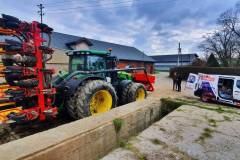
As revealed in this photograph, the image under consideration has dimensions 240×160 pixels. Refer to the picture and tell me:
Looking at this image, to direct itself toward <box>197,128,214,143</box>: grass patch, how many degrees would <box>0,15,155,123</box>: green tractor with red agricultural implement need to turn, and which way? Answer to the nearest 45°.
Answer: approximately 45° to its right

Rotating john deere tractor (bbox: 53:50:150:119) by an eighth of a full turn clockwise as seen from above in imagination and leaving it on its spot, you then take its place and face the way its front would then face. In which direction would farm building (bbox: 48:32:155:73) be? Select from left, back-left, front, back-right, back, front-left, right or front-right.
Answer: left

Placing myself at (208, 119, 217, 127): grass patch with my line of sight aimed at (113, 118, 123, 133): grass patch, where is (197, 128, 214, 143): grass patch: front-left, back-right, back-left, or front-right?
front-left

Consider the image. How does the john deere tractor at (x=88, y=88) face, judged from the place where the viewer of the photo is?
facing away from the viewer and to the right of the viewer

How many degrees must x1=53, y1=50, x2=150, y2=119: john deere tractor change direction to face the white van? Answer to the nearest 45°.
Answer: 0° — it already faces it

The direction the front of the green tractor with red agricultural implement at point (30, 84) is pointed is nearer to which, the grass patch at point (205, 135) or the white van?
the white van

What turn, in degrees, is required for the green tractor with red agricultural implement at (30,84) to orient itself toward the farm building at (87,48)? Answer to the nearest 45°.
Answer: approximately 45° to its left
